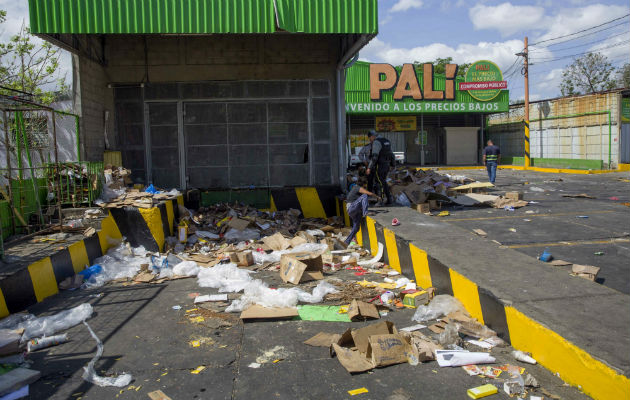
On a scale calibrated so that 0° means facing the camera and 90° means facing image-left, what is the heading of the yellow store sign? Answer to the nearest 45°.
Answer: approximately 0°

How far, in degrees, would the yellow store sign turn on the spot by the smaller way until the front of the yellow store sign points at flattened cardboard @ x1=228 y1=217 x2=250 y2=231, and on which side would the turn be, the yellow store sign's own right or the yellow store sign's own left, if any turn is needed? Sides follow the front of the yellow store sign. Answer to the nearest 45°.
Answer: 0° — it already faces it

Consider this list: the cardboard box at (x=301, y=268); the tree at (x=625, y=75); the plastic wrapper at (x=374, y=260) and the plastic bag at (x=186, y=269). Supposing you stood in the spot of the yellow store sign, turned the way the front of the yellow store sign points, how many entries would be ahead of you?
3

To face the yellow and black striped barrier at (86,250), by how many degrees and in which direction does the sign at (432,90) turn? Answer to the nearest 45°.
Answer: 0° — it already faces it

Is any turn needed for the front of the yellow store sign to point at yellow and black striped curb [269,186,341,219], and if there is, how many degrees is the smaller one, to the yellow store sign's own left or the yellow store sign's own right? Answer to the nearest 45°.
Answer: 0° — it already faces it

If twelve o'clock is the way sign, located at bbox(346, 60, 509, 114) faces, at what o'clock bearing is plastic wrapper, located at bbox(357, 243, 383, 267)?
The plastic wrapper is roughly at 12 o'clock from the sign.

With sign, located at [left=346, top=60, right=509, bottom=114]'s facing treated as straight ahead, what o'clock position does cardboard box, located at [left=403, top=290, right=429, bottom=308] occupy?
The cardboard box is roughly at 12 o'clock from the sign.

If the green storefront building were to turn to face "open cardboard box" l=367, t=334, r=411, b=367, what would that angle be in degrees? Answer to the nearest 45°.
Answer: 0° — it already faces it
